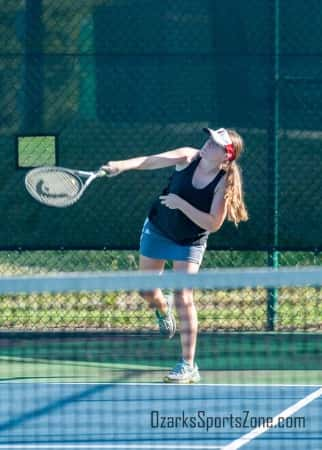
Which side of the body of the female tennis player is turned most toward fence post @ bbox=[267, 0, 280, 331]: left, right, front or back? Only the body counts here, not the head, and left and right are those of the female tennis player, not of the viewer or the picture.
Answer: back

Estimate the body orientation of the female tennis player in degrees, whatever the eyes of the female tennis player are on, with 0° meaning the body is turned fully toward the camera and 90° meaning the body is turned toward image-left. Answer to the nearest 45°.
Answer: approximately 45°
